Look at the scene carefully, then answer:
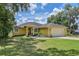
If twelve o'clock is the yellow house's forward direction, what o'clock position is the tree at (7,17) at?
The tree is roughly at 1 o'clock from the yellow house.

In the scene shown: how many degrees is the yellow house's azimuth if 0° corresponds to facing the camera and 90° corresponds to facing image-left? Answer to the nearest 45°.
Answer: approximately 0°

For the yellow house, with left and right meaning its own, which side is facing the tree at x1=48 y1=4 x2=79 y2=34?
left
